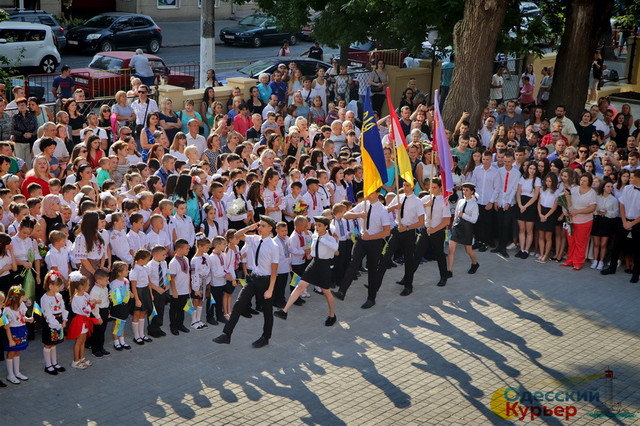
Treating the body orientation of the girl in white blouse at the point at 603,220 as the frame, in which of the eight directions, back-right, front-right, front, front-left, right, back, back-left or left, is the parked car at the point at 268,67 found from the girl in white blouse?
right

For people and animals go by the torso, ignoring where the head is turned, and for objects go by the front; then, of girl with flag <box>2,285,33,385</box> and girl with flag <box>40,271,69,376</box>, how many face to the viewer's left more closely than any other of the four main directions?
0

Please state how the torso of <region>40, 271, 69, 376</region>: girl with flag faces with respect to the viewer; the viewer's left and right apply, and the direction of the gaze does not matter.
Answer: facing the viewer and to the right of the viewer

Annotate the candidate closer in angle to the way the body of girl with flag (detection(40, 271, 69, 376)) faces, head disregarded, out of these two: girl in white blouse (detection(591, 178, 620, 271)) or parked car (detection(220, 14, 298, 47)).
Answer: the girl in white blouse

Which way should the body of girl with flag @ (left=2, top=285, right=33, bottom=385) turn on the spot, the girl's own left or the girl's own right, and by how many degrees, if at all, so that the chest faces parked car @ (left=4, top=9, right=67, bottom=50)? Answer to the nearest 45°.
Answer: approximately 135° to the girl's own left

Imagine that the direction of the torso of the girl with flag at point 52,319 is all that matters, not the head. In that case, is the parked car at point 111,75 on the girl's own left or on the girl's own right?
on the girl's own left

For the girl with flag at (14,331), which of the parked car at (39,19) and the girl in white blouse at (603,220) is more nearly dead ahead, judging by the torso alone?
the girl in white blouse
